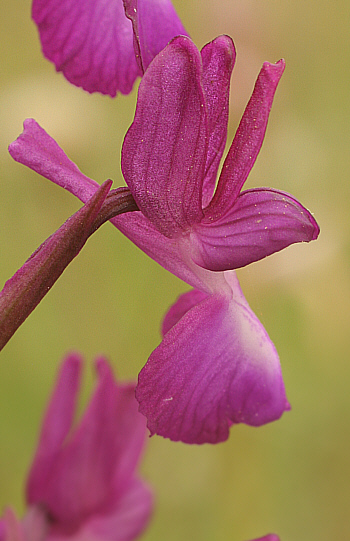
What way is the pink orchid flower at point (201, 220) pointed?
to the viewer's right
